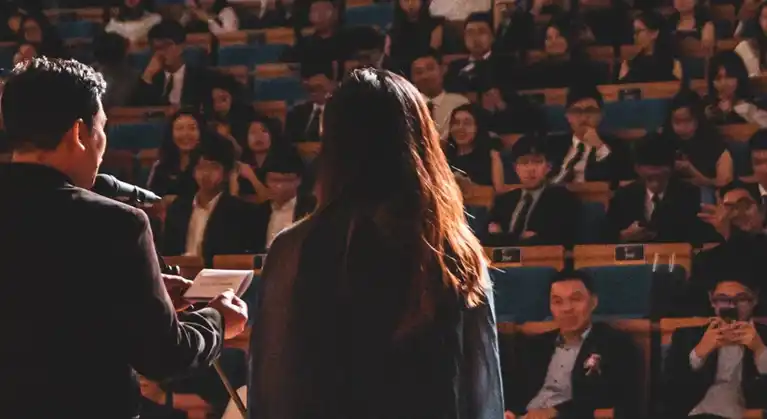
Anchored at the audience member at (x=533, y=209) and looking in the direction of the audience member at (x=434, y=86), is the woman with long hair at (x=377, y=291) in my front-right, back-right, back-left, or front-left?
back-left

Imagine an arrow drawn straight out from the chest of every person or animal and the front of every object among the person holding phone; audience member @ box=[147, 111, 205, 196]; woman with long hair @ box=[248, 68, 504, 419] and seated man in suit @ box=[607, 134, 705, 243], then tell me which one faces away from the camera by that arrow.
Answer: the woman with long hair

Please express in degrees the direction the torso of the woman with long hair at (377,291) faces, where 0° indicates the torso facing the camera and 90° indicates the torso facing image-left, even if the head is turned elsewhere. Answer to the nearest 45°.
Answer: approximately 180°

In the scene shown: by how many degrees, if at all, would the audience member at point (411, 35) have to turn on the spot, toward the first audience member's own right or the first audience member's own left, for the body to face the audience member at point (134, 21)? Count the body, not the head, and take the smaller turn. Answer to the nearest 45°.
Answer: approximately 90° to the first audience member's own right

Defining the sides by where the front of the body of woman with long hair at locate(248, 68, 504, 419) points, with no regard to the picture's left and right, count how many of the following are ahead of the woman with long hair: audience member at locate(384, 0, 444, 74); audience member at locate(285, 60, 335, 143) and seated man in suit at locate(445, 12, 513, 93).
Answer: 3

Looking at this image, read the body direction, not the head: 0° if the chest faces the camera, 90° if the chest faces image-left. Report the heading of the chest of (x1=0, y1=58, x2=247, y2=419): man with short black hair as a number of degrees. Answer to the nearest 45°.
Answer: approximately 225°

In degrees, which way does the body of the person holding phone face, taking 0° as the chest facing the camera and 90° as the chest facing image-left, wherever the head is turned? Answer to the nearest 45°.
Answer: approximately 0°

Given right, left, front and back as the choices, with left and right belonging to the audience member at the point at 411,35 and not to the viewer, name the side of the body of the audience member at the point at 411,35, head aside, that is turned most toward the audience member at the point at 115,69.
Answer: right

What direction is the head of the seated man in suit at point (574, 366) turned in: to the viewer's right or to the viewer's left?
to the viewer's left

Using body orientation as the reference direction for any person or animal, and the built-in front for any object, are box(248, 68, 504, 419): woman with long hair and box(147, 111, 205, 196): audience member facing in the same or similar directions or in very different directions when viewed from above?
very different directions

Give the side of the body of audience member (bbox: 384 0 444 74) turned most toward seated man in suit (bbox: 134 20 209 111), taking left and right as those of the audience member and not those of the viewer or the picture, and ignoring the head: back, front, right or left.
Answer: right

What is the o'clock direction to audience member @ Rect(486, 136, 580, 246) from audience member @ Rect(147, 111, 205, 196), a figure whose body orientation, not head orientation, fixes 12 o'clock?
audience member @ Rect(486, 136, 580, 246) is roughly at 10 o'clock from audience member @ Rect(147, 111, 205, 196).
